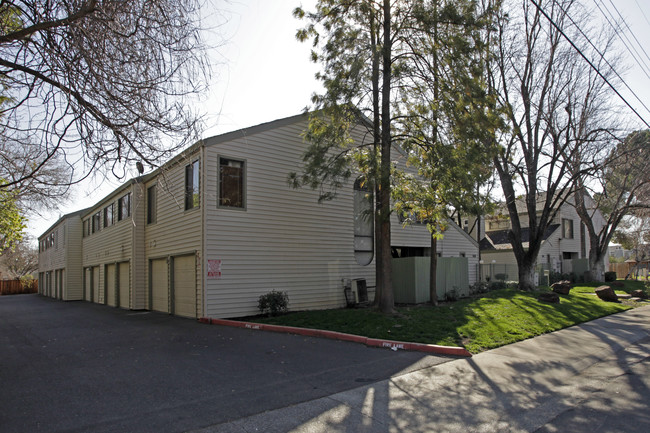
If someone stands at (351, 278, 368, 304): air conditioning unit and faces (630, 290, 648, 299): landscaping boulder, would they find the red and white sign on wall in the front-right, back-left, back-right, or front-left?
back-right
